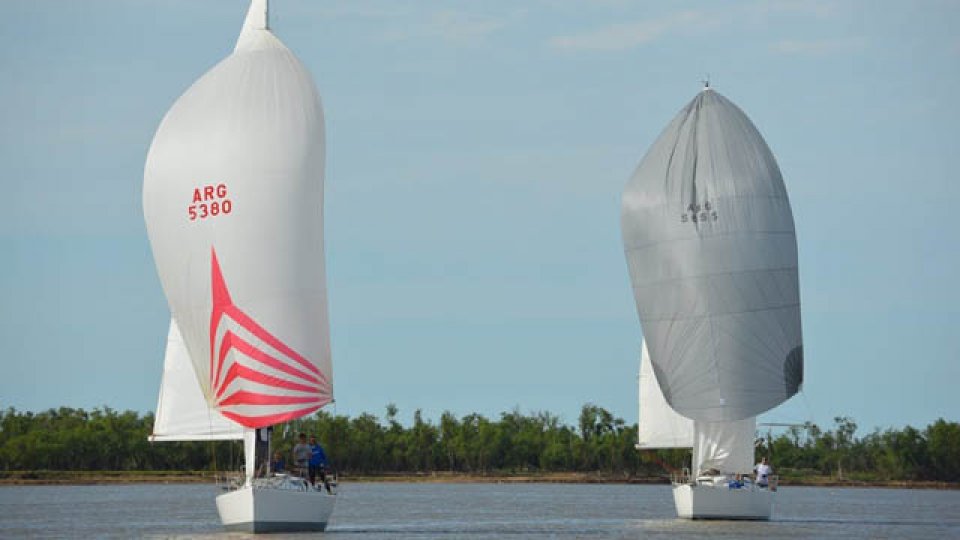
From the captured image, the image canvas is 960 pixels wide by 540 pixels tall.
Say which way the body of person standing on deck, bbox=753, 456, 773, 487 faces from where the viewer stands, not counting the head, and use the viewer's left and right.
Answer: facing the viewer

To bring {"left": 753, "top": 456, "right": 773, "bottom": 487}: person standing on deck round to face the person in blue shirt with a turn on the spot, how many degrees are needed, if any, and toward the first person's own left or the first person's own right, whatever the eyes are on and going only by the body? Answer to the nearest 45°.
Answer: approximately 45° to the first person's own right

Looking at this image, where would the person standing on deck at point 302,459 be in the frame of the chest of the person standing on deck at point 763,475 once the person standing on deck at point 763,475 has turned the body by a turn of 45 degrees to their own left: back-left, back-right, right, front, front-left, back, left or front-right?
right

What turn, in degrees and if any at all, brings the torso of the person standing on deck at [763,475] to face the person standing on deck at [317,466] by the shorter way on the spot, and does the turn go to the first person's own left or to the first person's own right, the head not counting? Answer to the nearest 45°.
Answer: approximately 45° to the first person's own right

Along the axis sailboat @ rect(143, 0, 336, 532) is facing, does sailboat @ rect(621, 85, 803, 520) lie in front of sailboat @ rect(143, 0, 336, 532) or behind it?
behind

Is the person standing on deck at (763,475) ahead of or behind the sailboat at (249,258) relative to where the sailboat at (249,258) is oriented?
behind

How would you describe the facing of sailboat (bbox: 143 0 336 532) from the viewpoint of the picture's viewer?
facing the viewer and to the left of the viewer

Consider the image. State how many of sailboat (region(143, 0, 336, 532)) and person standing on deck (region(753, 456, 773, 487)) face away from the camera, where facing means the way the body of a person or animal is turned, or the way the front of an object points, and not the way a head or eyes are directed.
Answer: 0
